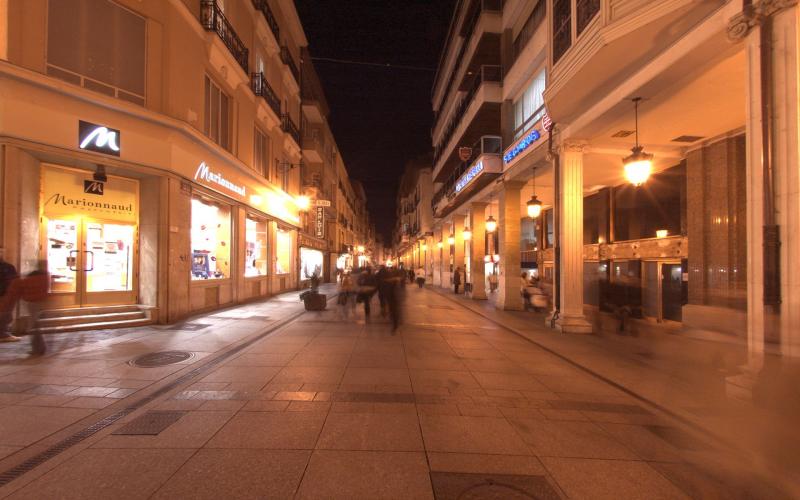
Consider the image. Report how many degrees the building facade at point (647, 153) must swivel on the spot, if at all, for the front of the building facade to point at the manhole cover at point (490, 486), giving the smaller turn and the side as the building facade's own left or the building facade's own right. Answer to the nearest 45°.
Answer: approximately 45° to the building facade's own left

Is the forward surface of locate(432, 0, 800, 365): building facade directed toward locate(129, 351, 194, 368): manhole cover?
yes

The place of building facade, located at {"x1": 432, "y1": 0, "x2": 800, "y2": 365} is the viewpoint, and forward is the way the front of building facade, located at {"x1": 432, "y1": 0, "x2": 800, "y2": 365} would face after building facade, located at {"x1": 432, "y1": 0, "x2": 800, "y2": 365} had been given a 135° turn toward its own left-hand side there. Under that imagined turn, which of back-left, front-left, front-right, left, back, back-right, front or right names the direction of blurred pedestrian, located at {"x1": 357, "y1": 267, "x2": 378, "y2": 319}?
back

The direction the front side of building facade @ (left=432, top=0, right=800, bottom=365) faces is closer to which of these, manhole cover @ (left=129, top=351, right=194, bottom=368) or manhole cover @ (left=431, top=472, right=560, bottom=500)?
the manhole cover @ (left=129, top=351, right=194, bottom=368)

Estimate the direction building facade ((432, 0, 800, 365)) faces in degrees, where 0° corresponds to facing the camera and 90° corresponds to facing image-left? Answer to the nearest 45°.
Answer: approximately 45°
